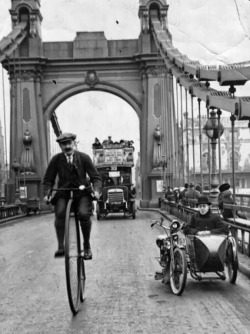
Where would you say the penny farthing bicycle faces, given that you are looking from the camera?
facing the viewer

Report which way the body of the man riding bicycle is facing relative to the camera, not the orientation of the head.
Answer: toward the camera

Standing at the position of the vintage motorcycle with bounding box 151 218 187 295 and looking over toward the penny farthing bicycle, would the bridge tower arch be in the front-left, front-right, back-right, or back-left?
back-right

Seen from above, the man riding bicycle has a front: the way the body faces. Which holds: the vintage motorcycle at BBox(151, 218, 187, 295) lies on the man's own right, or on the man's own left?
on the man's own left

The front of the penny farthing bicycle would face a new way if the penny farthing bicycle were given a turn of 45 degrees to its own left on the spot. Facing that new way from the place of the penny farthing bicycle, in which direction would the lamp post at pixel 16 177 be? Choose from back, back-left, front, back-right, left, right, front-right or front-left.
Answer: back-left

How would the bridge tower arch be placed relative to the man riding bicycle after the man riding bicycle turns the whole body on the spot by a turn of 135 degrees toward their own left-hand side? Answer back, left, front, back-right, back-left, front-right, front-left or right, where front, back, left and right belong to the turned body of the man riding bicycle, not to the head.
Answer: front-left
